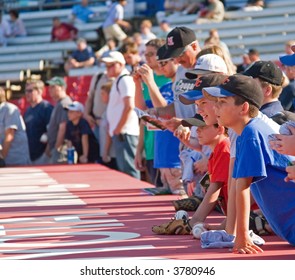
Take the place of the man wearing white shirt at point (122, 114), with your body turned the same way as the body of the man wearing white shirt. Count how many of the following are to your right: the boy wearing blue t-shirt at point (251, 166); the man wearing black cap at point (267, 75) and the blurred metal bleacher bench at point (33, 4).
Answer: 1

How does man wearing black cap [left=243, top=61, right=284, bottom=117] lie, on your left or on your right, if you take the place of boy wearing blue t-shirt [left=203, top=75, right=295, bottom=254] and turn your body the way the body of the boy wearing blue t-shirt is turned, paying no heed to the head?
on your right

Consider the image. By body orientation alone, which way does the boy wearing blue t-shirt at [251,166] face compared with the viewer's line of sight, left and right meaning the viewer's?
facing to the left of the viewer

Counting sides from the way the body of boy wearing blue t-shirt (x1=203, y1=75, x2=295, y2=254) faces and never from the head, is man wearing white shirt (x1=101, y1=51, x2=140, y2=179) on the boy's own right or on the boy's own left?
on the boy's own right

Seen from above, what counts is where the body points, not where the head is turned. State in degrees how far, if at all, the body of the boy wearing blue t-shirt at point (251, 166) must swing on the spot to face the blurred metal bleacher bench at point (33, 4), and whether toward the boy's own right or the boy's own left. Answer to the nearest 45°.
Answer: approximately 90° to the boy's own right

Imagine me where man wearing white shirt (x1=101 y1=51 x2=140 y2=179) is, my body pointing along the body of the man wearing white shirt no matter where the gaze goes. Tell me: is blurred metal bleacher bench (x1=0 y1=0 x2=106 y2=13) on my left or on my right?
on my right

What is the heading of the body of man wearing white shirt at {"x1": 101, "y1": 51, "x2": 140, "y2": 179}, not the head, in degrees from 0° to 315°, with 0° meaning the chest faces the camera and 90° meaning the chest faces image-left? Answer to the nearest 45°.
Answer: approximately 90°

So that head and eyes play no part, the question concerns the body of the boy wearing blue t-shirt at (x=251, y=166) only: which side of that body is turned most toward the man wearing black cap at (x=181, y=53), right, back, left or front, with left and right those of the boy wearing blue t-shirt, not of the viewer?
right

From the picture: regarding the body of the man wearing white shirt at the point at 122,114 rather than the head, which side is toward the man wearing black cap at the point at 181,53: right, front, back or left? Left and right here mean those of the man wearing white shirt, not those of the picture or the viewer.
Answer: left

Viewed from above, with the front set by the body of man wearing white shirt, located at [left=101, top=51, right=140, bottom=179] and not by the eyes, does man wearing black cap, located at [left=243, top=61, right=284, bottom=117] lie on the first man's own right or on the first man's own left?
on the first man's own left
